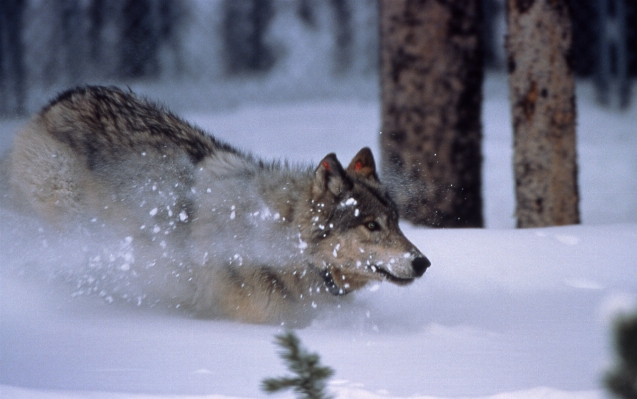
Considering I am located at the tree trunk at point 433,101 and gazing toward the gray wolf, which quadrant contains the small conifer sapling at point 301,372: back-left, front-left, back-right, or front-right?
front-left

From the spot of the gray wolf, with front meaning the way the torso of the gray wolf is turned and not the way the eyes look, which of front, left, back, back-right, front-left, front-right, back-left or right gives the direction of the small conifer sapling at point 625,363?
right

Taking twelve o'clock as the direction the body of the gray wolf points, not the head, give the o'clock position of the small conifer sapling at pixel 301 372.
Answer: The small conifer sapling is roughly at 3 o'clock from the gray wolf.

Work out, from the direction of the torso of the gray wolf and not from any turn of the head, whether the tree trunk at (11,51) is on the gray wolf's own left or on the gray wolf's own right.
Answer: on the gray wolf's own left

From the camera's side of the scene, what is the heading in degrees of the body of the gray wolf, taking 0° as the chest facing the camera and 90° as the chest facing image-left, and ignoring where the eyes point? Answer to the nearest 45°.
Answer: approximately 270°
